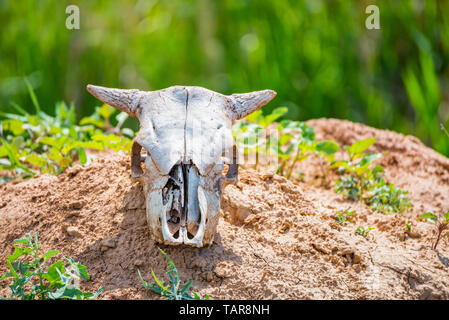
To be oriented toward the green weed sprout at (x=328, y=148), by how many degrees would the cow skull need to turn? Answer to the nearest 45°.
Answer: approximately 135° to its left

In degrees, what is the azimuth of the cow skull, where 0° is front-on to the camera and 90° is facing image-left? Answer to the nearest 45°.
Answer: approximately 0°

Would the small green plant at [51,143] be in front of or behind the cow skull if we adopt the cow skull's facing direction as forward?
behind

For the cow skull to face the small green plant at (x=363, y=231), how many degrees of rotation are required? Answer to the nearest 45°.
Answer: approximately 90° to its left

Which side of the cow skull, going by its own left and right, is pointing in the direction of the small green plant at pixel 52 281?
right

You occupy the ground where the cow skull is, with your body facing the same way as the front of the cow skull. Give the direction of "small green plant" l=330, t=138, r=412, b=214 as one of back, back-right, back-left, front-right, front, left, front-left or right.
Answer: back-left

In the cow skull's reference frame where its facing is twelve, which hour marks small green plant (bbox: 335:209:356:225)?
The small green plant is roughly at 8 o'clock from the cow skull.
